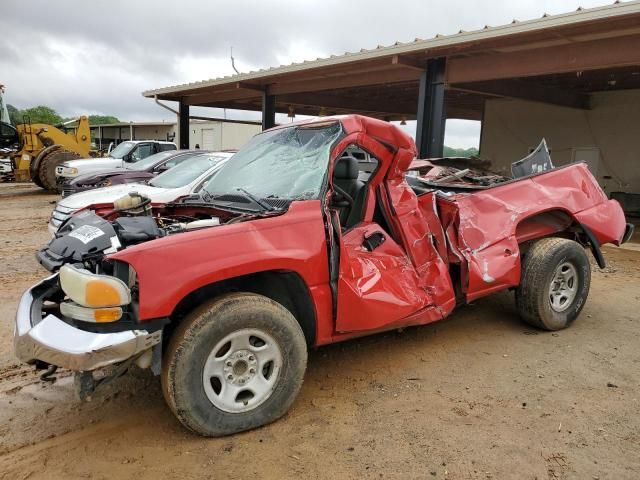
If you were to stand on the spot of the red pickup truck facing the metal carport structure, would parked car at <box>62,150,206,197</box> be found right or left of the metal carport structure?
left

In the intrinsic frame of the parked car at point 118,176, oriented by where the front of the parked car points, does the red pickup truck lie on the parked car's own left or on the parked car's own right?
on the parked car's own left

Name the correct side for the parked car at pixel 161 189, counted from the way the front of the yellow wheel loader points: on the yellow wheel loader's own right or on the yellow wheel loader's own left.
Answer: on the yellow wheel loader's own right

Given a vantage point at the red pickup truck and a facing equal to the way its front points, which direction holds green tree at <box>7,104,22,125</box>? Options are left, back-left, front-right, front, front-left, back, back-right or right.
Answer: right

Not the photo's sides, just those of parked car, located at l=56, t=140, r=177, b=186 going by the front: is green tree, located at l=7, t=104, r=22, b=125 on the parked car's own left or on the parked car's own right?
on the parked car's own right

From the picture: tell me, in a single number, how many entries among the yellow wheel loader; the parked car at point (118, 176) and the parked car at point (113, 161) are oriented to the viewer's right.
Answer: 1

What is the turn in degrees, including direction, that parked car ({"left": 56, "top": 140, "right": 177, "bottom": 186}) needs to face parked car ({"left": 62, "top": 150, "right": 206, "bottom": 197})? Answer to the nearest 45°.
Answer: approximately 45° to its left

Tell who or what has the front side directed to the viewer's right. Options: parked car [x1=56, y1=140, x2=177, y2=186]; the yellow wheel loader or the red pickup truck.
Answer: the yellow wheel loader

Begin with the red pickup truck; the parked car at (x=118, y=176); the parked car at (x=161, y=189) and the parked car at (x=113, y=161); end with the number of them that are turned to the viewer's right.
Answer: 0
